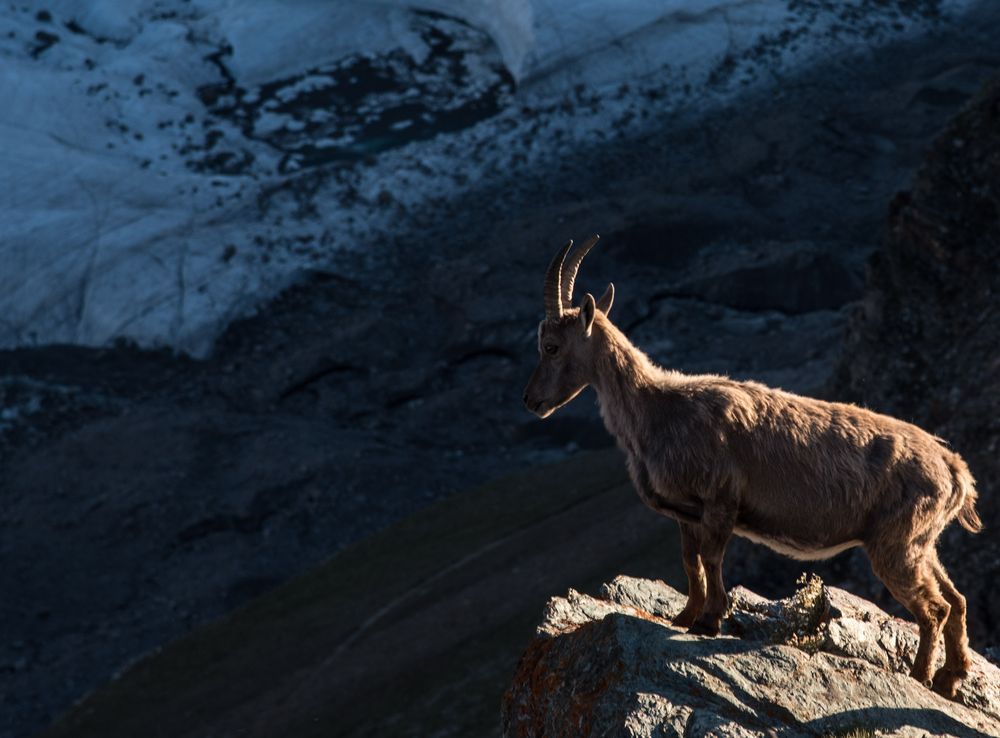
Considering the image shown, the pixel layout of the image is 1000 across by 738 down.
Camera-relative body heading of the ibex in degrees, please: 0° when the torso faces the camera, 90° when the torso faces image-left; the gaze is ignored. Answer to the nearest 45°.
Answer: approximately 90°
